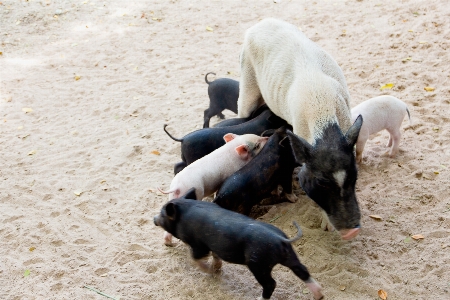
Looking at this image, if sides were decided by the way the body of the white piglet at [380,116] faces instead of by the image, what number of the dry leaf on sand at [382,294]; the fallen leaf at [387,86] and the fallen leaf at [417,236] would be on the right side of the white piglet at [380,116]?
1

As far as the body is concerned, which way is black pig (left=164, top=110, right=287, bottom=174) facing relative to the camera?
to the viewer's right

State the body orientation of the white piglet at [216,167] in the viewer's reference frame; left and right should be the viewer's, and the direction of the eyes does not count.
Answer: facing away from the viewer and to the right of the viewer

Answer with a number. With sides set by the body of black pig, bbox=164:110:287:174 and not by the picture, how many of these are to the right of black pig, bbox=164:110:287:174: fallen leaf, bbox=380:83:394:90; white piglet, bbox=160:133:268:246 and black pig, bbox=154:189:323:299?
2

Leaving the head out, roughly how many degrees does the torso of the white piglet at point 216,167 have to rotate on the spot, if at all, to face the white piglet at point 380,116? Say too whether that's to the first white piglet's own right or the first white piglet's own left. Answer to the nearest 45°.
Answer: approximately 45° to the first white piglet's own right

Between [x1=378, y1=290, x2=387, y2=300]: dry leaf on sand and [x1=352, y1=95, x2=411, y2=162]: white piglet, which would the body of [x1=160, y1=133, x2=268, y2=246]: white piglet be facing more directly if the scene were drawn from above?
the white piglet

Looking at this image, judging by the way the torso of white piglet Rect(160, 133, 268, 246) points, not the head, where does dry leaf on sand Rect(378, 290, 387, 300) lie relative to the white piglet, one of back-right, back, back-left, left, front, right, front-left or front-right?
right

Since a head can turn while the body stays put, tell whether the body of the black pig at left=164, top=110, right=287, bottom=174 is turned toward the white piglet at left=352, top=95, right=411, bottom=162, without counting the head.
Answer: yes

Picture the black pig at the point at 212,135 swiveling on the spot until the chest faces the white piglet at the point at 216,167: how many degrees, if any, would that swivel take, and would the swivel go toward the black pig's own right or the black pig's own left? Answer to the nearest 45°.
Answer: approximately 90° to the black pig's own right

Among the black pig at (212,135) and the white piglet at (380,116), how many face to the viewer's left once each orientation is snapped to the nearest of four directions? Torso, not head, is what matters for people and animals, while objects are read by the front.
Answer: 1

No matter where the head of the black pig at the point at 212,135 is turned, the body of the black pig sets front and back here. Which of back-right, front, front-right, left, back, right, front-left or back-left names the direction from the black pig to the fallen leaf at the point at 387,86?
front-left

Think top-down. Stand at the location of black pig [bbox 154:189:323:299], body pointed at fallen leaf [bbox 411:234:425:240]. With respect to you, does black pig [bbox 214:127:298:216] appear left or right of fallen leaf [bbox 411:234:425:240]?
left

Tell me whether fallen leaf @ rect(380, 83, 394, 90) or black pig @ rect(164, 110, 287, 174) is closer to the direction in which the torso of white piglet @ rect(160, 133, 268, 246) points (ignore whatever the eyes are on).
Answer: the fallen leaf

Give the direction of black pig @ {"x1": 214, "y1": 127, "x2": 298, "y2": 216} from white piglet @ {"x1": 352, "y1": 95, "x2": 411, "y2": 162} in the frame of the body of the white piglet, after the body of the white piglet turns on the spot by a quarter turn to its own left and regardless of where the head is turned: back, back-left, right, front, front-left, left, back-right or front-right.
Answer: front-right

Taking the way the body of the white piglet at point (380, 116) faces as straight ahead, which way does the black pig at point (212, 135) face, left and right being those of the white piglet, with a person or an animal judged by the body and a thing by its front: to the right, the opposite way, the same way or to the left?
the opposite way

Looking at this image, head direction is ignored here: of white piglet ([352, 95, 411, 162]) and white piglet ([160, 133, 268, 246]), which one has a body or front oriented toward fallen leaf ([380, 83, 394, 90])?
white piglet ([160, 133, 268, 246])

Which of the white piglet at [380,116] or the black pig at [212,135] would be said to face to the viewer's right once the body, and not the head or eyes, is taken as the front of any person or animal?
the black pig

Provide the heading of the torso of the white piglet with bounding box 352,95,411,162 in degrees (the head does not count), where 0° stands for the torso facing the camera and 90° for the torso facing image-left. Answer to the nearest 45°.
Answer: approximately 90°
